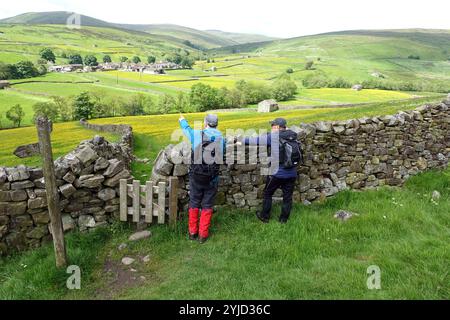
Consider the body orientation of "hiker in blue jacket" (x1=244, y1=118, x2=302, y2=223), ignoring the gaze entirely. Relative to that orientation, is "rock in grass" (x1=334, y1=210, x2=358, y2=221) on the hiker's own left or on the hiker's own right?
on the hiker's own right

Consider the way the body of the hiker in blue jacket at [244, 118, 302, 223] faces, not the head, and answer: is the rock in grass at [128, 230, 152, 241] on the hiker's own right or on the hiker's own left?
on the hiker's own left

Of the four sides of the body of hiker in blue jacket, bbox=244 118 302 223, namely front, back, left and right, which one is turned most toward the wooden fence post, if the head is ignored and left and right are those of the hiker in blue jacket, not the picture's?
left

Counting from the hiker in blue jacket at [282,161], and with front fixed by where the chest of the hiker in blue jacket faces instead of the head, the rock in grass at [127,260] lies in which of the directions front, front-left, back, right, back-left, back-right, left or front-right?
left

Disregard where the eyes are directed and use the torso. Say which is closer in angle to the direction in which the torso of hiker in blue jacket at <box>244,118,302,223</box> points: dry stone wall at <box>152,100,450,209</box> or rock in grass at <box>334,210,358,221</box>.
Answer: the dry stone wall

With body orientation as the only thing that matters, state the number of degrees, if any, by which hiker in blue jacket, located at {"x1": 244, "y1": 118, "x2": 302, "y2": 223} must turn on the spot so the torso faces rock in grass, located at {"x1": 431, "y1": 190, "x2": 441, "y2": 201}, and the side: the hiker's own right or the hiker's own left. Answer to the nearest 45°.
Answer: approximately 90° to the hiker's own right

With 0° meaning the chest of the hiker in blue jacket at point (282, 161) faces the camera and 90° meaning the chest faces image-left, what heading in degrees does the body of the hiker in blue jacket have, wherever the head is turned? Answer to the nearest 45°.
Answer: approximately 135°

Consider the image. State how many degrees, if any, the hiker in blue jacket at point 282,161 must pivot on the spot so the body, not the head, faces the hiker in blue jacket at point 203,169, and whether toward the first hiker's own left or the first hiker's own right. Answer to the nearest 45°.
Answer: approximately 90° to the first hiker's own left
